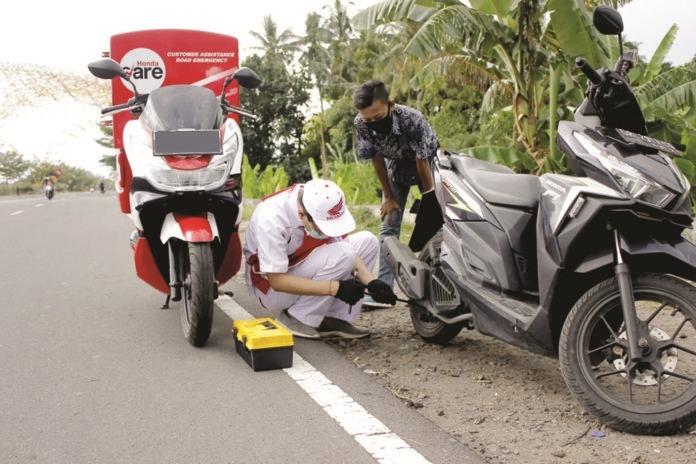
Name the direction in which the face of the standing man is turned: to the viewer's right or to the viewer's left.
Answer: to the viewer's left

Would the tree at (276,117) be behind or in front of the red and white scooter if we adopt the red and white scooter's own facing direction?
behind

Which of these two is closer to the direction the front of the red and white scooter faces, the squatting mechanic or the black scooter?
the black scooter

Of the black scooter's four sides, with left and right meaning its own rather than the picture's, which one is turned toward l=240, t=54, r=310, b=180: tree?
back

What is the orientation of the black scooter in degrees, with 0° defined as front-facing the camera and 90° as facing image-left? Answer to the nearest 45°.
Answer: approximately 315°

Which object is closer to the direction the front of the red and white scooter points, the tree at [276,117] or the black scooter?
the black scooter

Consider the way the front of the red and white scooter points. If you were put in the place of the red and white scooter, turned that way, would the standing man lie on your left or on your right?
on your left

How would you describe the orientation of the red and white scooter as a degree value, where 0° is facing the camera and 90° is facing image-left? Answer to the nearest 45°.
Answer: approximately 0°

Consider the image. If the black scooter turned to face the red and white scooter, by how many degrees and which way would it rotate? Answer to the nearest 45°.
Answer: approximately 135° to its right
